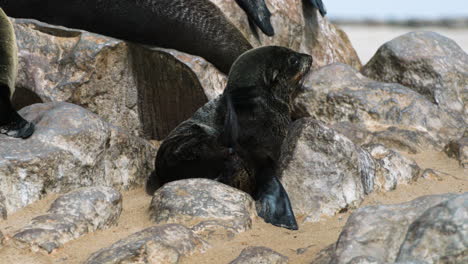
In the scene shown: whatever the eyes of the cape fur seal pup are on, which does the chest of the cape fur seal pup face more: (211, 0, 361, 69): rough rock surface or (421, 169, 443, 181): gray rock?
the gray rock

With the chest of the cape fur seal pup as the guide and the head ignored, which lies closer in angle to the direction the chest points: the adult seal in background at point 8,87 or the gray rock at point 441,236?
the gray rock

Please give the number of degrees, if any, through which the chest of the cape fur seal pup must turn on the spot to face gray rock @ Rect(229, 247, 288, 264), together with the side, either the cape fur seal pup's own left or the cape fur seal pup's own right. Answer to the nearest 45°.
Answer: approximately 90° to the cape fur seal pup's own right

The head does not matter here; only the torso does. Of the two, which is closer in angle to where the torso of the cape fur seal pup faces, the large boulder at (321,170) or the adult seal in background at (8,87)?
the large boulder

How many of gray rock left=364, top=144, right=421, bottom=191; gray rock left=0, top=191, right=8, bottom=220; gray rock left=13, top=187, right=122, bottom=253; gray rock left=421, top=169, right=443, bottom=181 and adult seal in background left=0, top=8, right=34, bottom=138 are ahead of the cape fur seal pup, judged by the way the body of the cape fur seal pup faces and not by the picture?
2

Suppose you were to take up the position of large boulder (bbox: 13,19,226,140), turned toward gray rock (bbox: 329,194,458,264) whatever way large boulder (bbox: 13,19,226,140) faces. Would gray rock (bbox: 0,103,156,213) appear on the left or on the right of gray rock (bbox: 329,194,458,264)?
right

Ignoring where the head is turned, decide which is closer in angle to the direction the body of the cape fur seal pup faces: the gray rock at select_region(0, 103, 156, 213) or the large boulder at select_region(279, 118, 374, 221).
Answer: the large boulder

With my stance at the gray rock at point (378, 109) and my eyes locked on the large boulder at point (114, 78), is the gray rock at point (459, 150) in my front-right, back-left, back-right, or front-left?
back-left

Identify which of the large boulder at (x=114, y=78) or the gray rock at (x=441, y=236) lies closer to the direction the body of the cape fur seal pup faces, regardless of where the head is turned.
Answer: the gray rock

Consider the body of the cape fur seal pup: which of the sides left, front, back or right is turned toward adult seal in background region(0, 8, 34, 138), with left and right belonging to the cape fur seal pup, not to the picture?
back

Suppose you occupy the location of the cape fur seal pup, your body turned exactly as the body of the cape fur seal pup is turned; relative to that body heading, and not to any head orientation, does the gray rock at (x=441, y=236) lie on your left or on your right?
on your right

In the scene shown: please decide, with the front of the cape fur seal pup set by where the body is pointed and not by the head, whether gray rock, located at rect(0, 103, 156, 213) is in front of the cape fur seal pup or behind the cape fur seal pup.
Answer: behind

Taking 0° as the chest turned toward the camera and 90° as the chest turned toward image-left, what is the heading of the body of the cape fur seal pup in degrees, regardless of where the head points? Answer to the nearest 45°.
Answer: approximately 270°

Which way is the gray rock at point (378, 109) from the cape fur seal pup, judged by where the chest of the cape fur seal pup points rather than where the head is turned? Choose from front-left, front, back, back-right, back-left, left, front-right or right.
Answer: front-left
